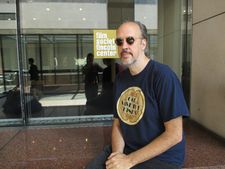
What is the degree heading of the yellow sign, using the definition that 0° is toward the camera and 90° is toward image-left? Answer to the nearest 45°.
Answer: approximately 0°
